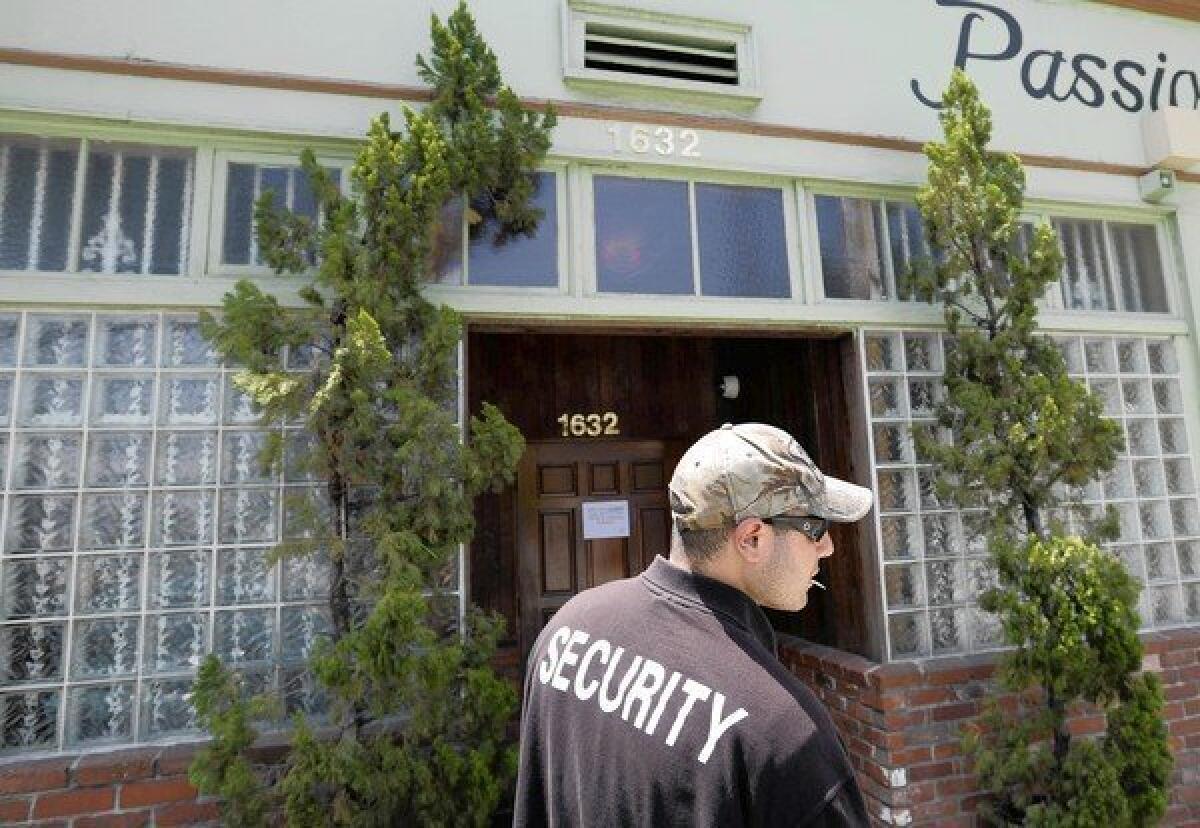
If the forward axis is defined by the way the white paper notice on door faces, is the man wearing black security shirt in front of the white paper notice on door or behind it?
in front

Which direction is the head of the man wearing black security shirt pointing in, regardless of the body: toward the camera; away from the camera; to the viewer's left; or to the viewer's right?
to the viewer's right

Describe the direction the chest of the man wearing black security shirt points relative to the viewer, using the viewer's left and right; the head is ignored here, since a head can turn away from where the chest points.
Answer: facing away from the viewer and to the right of the viewer

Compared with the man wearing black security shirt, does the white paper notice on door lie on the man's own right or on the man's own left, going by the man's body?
on the man's own left

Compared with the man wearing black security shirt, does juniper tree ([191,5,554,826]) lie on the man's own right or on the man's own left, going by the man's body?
on the man's own left

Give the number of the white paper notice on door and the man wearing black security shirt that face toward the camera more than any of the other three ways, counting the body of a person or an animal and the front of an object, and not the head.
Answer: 1

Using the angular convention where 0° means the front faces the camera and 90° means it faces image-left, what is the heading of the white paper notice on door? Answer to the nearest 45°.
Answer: approximately 0°

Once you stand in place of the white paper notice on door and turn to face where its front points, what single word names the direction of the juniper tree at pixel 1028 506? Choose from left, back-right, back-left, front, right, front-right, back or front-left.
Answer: front-left

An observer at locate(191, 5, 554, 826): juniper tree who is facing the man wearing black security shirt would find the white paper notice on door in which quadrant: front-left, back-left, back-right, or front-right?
back-left
